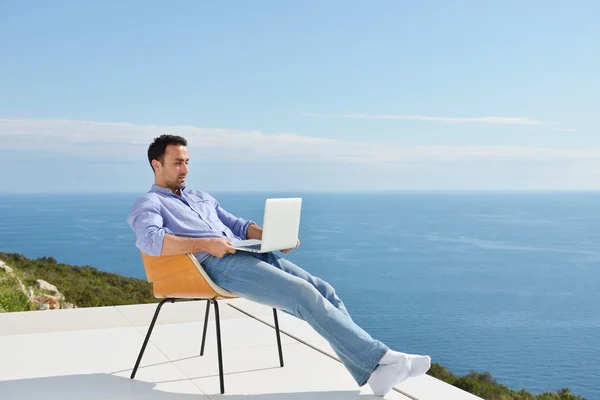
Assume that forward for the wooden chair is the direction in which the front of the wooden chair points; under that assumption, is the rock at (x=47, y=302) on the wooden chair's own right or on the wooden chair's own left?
on the wooden chair's own left

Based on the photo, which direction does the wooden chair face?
to the viewer's right
